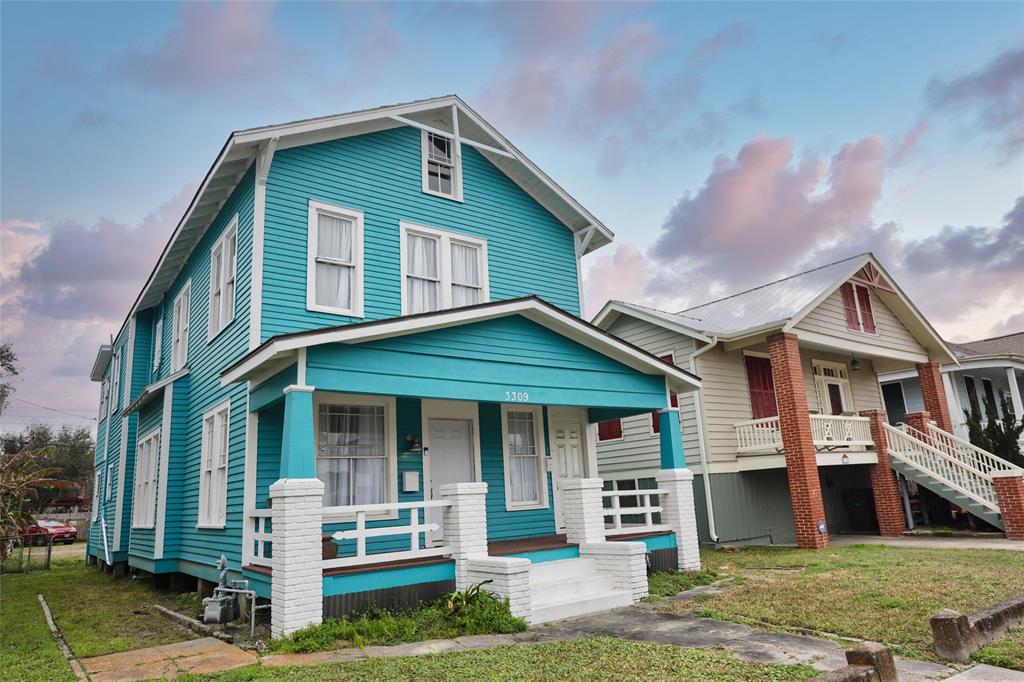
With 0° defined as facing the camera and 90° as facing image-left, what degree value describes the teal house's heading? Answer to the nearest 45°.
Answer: approximately 315°

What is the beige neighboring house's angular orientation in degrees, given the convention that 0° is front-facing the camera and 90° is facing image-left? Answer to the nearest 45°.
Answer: approximately 315°

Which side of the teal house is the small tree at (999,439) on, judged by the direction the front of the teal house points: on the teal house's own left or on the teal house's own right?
on the teal house's own left

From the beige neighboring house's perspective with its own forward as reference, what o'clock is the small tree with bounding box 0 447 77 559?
The small tree is roughly at 3 o'clock from the beige neighboring house.

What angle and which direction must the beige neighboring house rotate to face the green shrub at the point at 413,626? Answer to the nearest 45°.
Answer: approximately 45° to its right

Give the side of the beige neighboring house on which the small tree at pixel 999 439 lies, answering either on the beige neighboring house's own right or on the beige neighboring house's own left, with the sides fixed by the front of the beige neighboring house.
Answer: on the beige neighboring house's own left

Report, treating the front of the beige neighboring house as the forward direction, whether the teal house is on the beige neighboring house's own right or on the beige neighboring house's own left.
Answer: on the beige neighboring house's own right
